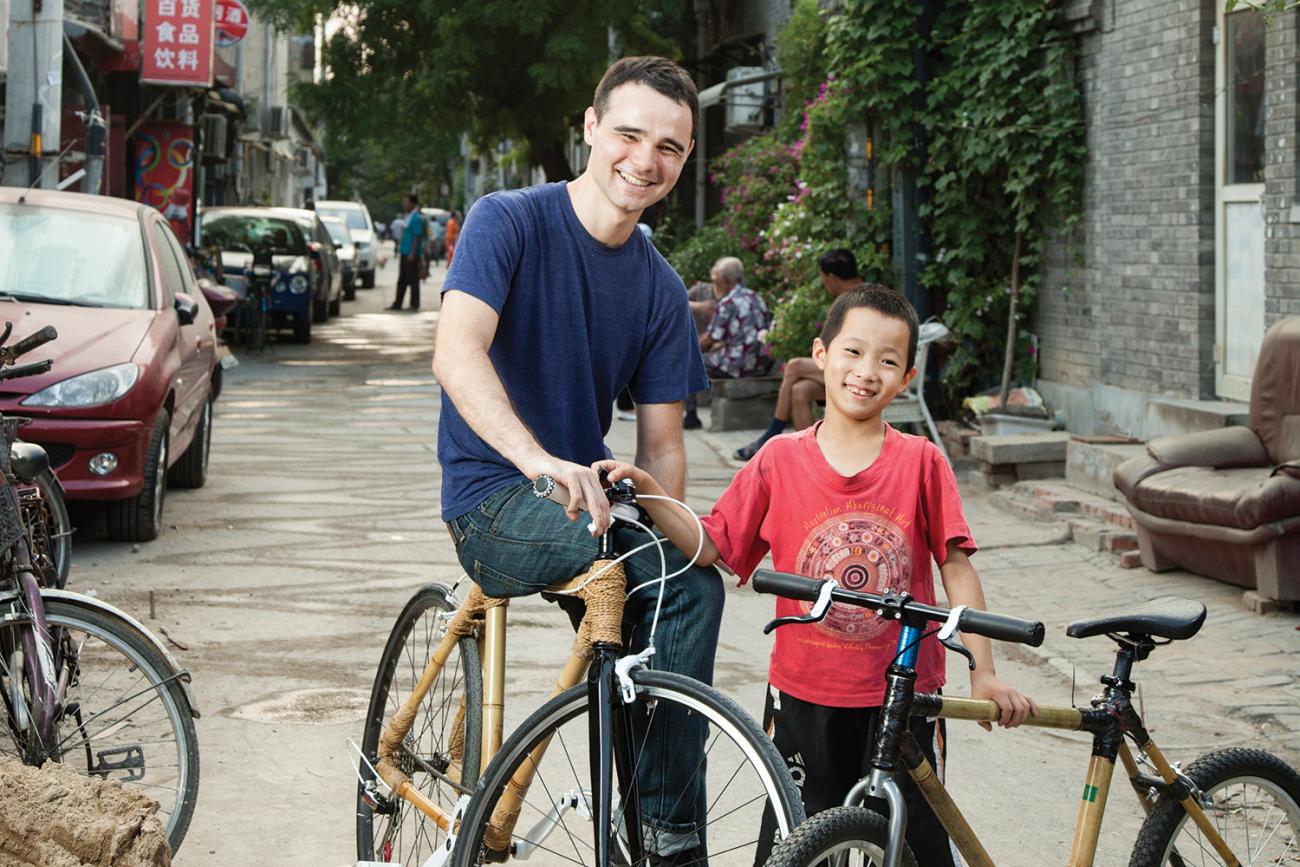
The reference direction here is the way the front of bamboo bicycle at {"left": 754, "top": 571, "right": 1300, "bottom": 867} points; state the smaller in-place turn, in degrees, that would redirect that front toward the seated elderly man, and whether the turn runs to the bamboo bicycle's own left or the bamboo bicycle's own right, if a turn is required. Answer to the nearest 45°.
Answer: approximately 135° to the bamboo bicycle's own right

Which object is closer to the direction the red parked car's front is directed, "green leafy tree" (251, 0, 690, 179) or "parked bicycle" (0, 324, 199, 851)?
the parked bicycle

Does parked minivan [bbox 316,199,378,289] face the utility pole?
yes

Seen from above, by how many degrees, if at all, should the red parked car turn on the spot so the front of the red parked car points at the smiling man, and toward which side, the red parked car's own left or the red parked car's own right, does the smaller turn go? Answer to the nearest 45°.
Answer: approximately 45° to the red parked car's own left

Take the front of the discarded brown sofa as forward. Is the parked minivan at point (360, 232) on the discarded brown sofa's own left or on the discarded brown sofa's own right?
on the discarded brown sofa's own right

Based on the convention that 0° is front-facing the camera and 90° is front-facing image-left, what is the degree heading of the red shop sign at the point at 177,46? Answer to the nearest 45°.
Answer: approximately 0°
